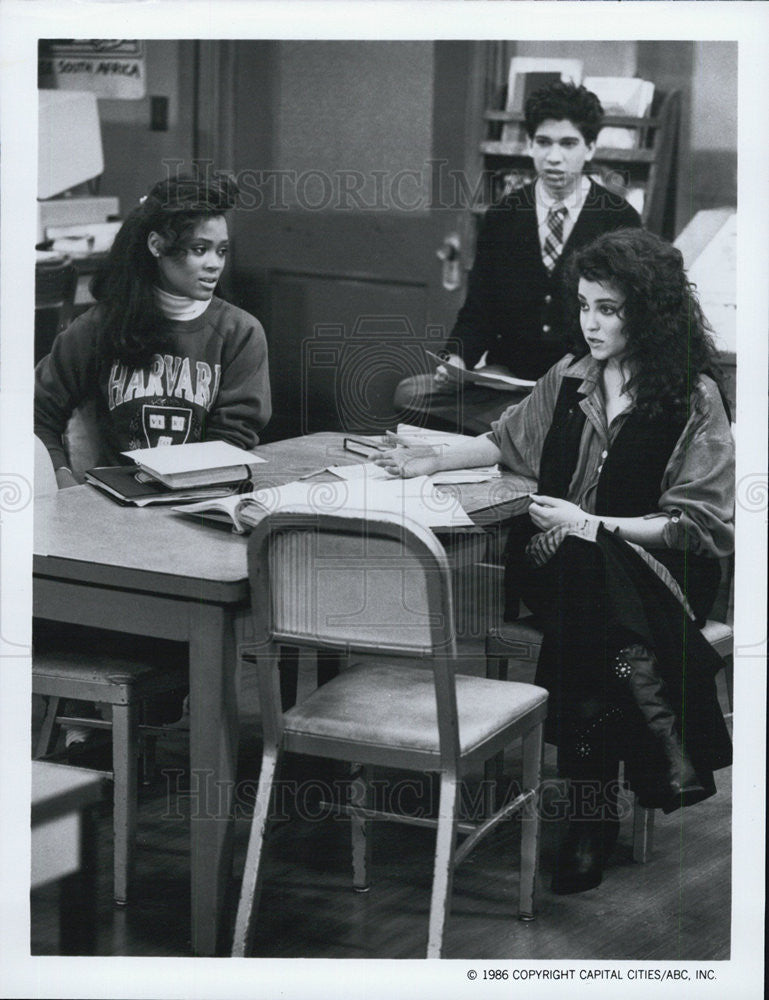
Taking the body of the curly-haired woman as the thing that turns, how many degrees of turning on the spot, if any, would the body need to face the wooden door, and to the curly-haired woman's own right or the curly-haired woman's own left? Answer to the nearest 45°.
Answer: approximately 90° to the curly-haired woman's own right

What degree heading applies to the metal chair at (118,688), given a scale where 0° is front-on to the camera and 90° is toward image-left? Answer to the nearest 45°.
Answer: approximately 315°

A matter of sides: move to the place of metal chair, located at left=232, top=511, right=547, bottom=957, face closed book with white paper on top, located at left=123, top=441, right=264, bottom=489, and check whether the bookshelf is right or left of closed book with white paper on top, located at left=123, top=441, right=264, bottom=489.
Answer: right

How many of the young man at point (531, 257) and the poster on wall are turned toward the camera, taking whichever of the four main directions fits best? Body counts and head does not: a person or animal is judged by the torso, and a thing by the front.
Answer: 2

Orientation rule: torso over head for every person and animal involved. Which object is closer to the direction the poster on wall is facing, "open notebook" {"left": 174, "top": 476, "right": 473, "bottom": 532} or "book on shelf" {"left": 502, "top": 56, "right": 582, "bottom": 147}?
the open notebook

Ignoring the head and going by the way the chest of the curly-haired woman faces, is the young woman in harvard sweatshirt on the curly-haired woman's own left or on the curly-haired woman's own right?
on the curly-haired woman's own right

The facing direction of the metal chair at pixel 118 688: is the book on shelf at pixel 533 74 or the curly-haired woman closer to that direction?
the curly-haired woman

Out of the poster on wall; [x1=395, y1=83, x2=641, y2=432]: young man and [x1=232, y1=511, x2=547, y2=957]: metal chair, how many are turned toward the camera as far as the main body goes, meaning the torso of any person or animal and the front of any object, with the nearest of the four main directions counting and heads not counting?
2
